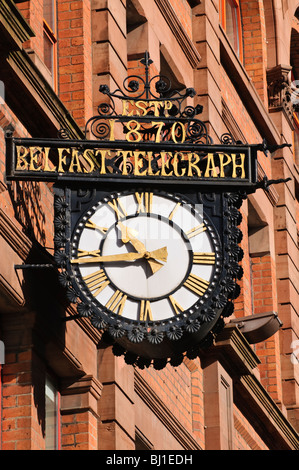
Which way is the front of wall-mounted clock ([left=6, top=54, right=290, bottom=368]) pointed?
toward the camera

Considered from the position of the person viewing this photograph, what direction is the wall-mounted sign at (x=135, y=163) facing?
facing the viewer

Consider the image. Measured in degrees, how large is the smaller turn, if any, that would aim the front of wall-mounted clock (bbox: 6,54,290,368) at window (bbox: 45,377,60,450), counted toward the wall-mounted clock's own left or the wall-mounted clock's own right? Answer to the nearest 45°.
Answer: approximately 135° to the wall-mounted clock's own right

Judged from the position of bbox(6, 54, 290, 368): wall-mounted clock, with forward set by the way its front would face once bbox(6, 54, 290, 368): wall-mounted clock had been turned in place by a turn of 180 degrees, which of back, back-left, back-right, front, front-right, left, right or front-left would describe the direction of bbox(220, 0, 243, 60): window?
front

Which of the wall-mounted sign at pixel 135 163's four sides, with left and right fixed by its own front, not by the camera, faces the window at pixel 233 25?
back
